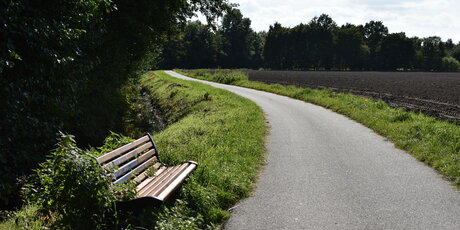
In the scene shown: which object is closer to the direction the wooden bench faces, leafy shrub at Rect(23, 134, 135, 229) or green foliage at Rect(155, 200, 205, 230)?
the green foliage

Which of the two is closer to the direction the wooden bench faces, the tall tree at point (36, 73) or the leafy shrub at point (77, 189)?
the leafy shrub

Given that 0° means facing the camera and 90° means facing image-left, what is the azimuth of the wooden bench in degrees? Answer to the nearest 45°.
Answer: approximately 315°

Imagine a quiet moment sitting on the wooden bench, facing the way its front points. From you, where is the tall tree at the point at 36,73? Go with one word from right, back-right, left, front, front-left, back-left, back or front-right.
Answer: back

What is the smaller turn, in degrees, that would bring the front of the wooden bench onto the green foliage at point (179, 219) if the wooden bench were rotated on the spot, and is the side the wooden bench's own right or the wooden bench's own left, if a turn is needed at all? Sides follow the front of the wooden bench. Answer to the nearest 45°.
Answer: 0° — it already faces it
